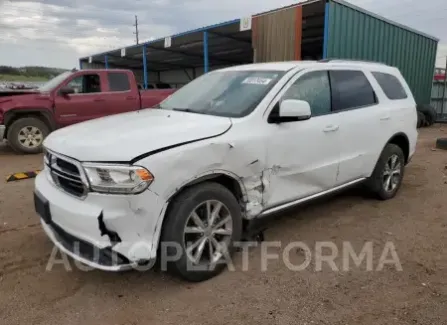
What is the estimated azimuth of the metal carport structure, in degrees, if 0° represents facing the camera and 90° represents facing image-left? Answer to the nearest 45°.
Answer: approximately 45°

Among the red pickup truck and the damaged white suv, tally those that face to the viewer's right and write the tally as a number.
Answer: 0

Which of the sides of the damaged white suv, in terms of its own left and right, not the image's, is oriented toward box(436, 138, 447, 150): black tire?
back

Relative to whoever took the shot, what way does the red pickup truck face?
facing to the left of the viewer

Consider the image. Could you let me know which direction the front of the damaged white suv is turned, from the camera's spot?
facing the viewer and to the left of the viewer

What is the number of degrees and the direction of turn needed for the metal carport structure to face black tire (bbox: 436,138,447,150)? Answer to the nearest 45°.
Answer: approximately 45° to its left

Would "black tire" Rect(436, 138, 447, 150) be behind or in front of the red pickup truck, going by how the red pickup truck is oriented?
behind

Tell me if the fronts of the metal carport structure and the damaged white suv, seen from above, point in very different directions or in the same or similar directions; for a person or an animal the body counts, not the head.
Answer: same or similar directions

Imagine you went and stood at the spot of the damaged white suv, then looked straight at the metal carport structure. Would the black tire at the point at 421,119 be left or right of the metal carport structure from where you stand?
right

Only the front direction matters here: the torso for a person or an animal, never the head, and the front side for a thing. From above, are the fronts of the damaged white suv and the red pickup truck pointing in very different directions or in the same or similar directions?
same or similar directions

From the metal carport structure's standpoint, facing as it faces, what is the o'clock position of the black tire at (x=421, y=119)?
The black tire is roughly at 9 o'clock from the metal carport structure.

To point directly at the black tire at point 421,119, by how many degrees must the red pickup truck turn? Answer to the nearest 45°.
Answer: approximately 180°

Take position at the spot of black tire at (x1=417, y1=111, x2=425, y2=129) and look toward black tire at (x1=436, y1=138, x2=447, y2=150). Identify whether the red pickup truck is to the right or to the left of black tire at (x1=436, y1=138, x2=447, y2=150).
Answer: right

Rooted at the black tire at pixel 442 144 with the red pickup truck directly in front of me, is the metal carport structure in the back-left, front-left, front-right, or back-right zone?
front-right

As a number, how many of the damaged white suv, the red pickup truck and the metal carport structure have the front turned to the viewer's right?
0
